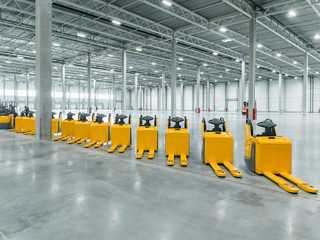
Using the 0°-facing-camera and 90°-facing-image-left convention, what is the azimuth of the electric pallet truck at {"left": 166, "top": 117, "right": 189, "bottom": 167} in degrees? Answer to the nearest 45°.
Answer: approximately 0°

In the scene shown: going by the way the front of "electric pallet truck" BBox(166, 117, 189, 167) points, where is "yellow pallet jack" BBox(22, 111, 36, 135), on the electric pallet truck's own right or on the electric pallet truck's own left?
on the electric pallet truck's own right

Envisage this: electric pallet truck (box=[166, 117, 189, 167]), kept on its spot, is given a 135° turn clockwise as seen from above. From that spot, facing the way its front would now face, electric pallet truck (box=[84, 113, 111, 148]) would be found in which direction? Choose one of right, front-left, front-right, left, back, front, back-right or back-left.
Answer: front

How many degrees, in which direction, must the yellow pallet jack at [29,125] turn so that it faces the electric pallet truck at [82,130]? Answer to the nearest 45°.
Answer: approximately 90° to its left

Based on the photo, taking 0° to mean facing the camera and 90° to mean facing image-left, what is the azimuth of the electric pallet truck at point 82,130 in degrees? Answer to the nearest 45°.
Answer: approximately 45°

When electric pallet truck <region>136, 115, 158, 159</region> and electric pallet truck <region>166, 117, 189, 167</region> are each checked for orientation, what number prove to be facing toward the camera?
2

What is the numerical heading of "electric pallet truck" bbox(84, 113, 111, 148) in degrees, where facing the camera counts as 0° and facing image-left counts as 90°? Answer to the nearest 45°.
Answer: approximately 45°

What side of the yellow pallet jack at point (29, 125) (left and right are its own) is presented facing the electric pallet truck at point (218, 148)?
left

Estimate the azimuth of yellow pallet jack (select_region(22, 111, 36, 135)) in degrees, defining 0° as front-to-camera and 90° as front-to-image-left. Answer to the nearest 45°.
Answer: approximately 45°

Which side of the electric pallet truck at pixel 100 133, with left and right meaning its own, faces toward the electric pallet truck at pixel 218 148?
left

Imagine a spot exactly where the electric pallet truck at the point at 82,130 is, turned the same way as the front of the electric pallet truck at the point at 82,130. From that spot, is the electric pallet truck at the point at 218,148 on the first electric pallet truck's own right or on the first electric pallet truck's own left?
on the first electric pallet truck's own left

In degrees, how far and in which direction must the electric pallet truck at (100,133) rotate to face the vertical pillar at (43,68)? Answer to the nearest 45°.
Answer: approximately 90° to its right

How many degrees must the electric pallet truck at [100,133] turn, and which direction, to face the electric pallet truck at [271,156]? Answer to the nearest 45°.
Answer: approximately 90° to its left
